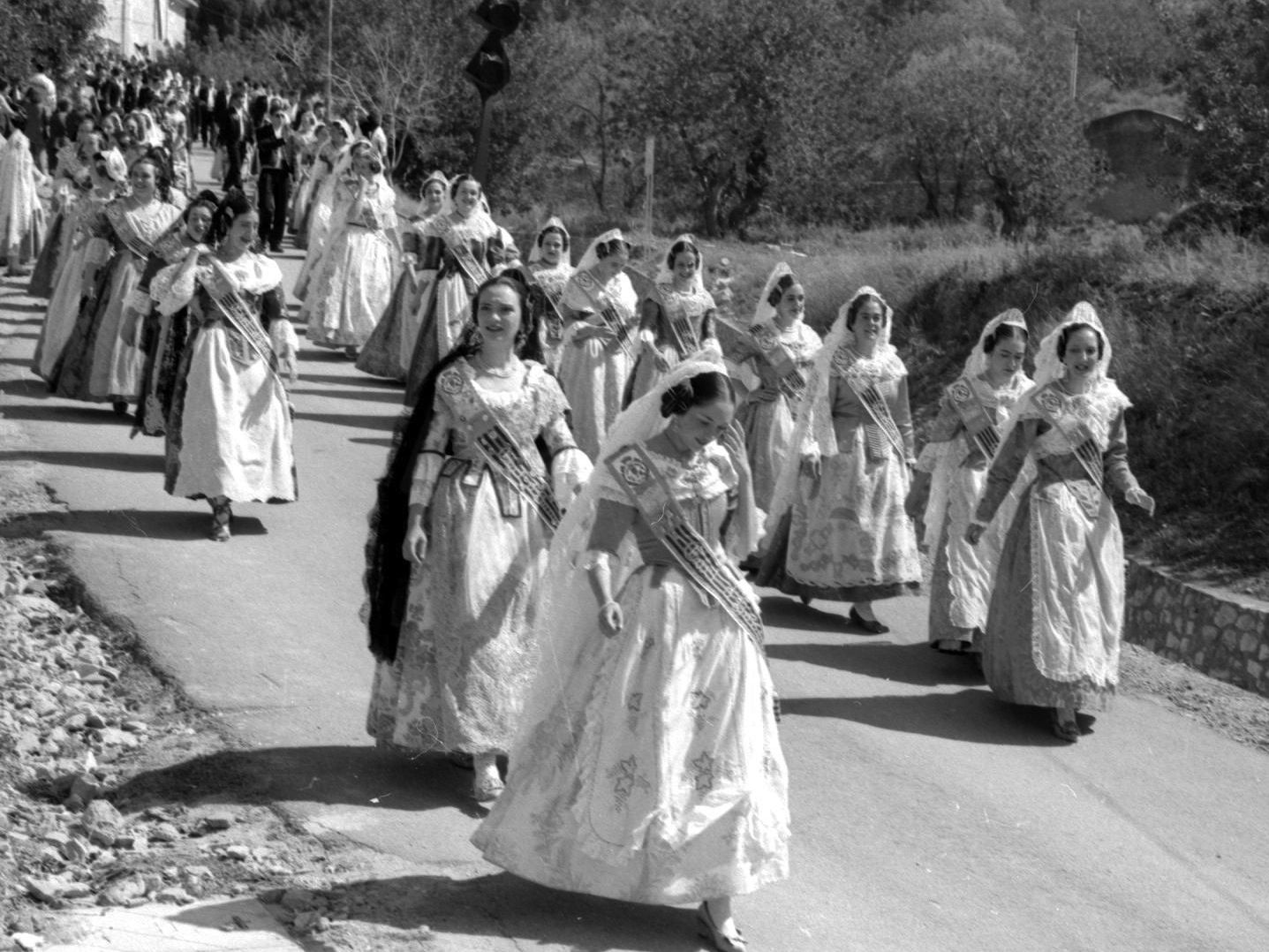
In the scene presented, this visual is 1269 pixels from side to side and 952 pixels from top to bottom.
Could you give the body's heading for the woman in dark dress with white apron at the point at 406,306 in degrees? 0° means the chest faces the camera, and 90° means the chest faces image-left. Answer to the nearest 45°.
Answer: approximately 315°

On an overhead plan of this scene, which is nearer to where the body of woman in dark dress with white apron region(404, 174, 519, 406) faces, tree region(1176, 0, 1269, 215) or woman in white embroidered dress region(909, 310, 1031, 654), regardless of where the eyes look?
the woman in white embroidered dress

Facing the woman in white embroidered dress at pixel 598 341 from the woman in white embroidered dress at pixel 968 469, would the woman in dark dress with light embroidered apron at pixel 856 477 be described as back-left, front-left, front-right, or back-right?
front-left

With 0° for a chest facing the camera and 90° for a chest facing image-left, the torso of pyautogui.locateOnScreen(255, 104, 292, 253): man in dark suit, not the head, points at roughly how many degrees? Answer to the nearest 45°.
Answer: approximately 0°

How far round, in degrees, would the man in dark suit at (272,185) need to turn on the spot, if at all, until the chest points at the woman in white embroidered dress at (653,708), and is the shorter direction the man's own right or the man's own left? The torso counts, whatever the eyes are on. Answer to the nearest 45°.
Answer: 0° — they already face them

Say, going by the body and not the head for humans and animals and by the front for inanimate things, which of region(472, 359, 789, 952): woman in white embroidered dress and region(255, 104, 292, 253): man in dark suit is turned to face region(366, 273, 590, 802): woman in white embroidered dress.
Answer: the man in dark suit

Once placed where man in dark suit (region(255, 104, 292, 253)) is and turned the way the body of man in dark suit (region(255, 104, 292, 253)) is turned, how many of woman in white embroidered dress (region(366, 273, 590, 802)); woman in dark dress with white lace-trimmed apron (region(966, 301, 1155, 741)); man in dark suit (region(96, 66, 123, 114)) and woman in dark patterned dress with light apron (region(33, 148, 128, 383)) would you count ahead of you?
3

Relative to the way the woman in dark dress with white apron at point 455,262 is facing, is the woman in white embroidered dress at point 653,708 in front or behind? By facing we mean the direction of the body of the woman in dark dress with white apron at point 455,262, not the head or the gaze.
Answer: in front

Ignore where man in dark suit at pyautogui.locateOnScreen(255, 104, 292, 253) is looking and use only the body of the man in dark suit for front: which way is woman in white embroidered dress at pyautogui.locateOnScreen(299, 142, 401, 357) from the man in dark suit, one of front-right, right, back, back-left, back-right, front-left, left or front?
front

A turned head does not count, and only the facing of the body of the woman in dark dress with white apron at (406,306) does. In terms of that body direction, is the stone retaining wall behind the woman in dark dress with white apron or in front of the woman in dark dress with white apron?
in front

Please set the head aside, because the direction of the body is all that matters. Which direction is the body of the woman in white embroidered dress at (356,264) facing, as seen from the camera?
toward the camera

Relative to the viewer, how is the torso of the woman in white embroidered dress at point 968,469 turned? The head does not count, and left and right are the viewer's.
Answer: facing the viewer and to the right of the viewer

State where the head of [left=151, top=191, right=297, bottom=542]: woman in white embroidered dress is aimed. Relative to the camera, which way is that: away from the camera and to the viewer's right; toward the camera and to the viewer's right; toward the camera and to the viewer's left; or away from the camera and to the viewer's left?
toward the camera and to the viewer's right

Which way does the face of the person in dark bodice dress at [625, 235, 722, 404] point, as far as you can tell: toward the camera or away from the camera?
toward the camera

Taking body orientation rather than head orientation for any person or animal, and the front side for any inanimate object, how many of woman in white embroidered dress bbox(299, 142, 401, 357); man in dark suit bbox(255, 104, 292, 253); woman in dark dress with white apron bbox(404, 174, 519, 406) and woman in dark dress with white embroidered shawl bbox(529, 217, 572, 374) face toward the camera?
4

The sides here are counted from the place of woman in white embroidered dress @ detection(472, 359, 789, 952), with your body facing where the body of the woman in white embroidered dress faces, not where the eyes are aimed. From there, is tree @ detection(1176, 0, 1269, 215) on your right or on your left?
on your left

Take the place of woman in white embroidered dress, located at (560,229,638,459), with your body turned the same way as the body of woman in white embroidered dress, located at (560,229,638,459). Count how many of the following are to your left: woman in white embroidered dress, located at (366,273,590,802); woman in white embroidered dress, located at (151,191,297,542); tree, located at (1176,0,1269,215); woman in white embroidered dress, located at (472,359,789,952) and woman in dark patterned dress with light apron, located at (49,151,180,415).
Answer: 1

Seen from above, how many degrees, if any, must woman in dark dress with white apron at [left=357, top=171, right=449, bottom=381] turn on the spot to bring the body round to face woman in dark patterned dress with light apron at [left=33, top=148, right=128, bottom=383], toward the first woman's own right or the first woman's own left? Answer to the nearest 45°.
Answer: approximately 90° to the first woman's own right

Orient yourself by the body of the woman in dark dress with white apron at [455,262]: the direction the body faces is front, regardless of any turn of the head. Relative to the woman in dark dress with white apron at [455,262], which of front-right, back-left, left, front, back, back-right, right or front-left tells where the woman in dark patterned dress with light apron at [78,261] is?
right

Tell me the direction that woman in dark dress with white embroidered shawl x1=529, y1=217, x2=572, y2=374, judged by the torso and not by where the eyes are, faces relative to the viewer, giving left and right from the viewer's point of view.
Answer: facing the viewer

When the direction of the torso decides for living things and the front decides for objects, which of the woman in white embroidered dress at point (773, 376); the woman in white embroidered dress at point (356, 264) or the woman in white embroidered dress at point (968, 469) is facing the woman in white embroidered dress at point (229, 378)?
the woman in white embroidered dress at point (356, 264)

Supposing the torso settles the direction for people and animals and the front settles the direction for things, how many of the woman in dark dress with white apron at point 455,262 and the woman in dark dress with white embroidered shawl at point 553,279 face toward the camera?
2

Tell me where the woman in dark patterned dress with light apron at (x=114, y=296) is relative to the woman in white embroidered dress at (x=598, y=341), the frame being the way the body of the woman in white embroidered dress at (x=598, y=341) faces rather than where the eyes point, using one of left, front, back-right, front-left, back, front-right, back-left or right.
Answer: back-right
